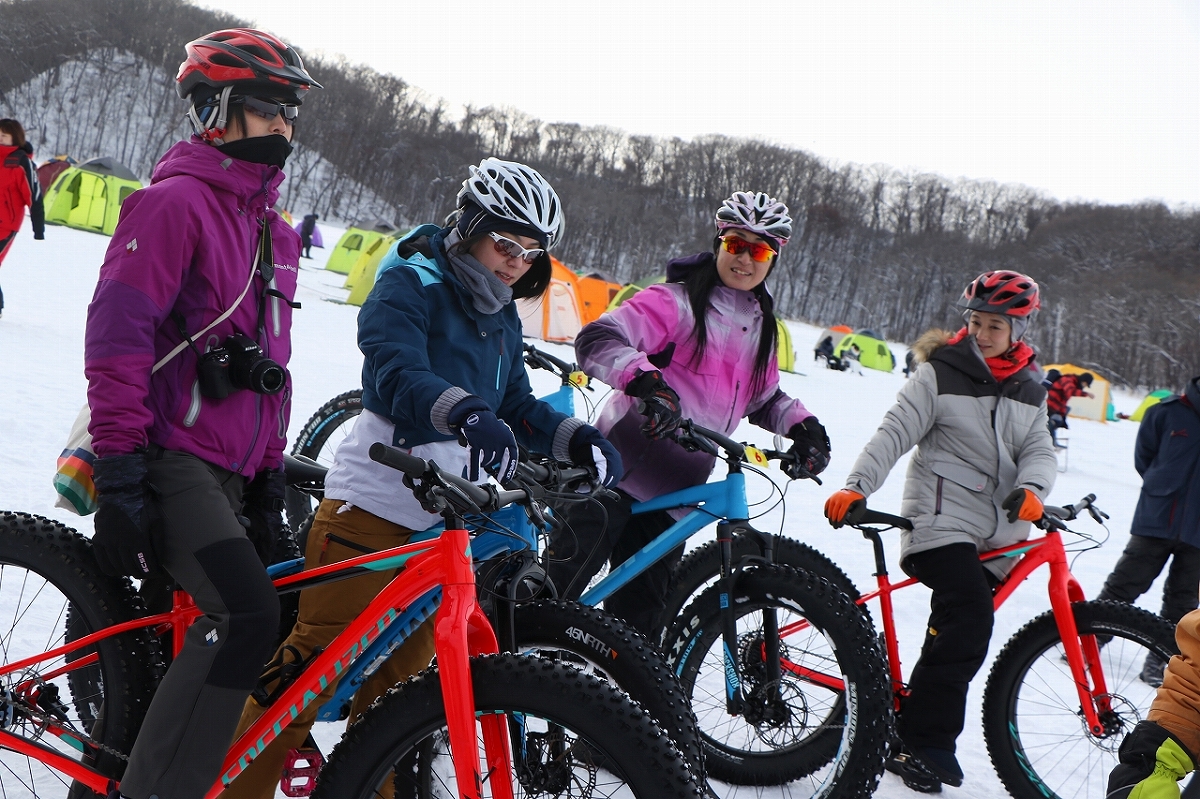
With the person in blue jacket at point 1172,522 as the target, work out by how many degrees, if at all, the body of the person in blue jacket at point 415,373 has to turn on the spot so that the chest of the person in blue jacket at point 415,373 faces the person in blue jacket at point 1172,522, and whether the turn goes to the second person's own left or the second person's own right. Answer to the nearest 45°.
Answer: approximately 90° to the second person's own left

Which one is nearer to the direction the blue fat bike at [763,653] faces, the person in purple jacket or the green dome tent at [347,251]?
the person in purple jacket

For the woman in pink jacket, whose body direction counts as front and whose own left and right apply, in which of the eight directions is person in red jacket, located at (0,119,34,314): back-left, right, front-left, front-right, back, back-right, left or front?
back

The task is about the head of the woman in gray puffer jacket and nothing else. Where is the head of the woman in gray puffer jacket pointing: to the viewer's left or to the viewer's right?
to the viewer's left

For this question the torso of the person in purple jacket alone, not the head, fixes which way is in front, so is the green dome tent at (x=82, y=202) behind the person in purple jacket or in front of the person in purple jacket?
behind

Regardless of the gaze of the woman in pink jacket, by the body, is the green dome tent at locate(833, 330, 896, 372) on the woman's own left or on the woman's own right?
on the woman's own left
